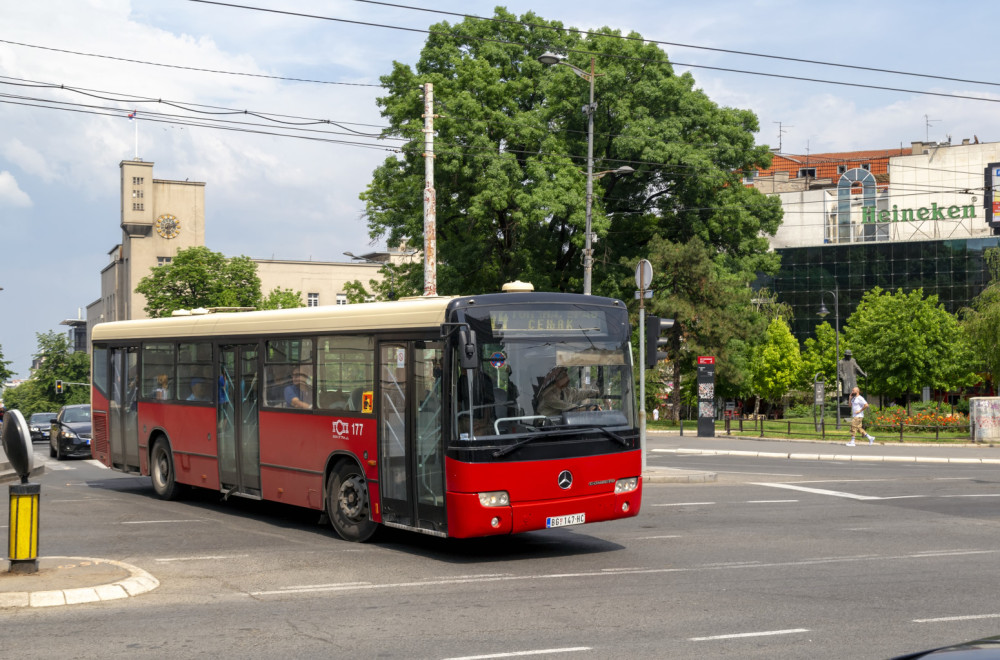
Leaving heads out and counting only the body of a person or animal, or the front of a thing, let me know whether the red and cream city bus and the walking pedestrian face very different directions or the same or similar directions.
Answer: very different directions

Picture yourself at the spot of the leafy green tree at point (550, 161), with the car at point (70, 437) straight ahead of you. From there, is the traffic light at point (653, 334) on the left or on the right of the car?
left

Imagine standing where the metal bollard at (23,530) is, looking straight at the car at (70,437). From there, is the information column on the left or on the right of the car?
right

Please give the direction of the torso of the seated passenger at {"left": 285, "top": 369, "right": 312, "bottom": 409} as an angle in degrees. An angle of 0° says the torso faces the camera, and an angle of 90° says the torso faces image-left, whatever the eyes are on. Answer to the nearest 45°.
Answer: approximately 315°

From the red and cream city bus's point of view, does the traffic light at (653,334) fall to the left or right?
on its left

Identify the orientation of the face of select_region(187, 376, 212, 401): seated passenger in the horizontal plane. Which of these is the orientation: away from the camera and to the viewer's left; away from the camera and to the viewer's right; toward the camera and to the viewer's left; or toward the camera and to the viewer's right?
toward the camera and to the viewer's right

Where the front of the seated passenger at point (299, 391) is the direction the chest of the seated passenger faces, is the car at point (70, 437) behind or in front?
behind

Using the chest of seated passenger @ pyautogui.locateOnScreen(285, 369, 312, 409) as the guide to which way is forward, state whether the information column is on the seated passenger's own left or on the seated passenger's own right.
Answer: on the seated passenger's own left

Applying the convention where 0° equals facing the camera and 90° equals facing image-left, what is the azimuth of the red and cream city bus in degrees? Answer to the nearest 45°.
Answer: approximately 315°

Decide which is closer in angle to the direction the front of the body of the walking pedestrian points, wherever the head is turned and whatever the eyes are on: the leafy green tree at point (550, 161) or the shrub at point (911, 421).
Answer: the leafy green tree
